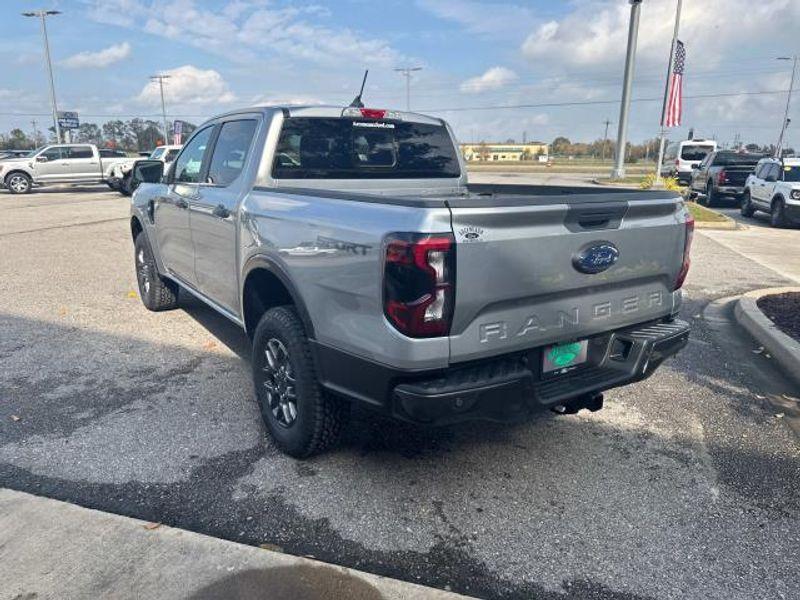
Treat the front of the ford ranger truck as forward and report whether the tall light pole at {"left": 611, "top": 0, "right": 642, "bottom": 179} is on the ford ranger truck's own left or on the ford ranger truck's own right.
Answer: on the ford ranger truck's own right

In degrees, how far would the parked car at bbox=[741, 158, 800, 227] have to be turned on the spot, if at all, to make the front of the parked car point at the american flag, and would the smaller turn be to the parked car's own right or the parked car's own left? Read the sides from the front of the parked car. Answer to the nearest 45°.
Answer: approximately 180°

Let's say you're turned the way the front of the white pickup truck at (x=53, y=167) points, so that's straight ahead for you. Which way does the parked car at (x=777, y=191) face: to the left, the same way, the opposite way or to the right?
to the left

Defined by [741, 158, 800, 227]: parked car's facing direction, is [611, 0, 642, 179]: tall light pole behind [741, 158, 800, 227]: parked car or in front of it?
behind

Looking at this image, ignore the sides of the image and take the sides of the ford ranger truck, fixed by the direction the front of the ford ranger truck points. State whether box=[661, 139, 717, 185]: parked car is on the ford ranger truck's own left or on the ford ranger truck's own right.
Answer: on the ford ranger truck's own right

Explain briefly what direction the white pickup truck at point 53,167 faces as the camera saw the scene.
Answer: facing to the left of the viewer

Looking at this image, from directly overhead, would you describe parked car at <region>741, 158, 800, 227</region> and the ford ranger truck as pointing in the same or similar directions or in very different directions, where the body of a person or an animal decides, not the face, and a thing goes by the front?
very different directions

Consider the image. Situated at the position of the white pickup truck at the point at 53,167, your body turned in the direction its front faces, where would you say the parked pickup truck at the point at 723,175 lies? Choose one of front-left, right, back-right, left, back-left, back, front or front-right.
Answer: back-left

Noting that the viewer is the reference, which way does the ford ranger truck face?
facing away from the viewer and to the left of the viewer

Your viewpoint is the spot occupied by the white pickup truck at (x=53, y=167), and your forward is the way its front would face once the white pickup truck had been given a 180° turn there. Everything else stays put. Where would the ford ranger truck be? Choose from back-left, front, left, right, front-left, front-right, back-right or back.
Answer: right

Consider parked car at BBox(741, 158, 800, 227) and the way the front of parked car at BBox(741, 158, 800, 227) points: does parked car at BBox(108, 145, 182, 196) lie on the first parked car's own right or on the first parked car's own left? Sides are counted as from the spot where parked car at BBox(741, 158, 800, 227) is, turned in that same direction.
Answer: on the first parked car's own right

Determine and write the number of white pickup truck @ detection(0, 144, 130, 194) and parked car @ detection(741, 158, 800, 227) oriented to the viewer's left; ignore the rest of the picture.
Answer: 1

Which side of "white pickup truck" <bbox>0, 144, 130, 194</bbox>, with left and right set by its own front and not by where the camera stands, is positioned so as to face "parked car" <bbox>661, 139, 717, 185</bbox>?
back

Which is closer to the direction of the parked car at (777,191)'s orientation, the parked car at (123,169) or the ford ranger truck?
the ford ranger truck

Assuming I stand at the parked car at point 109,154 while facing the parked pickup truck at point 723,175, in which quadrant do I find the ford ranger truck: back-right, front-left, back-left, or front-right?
front-right
